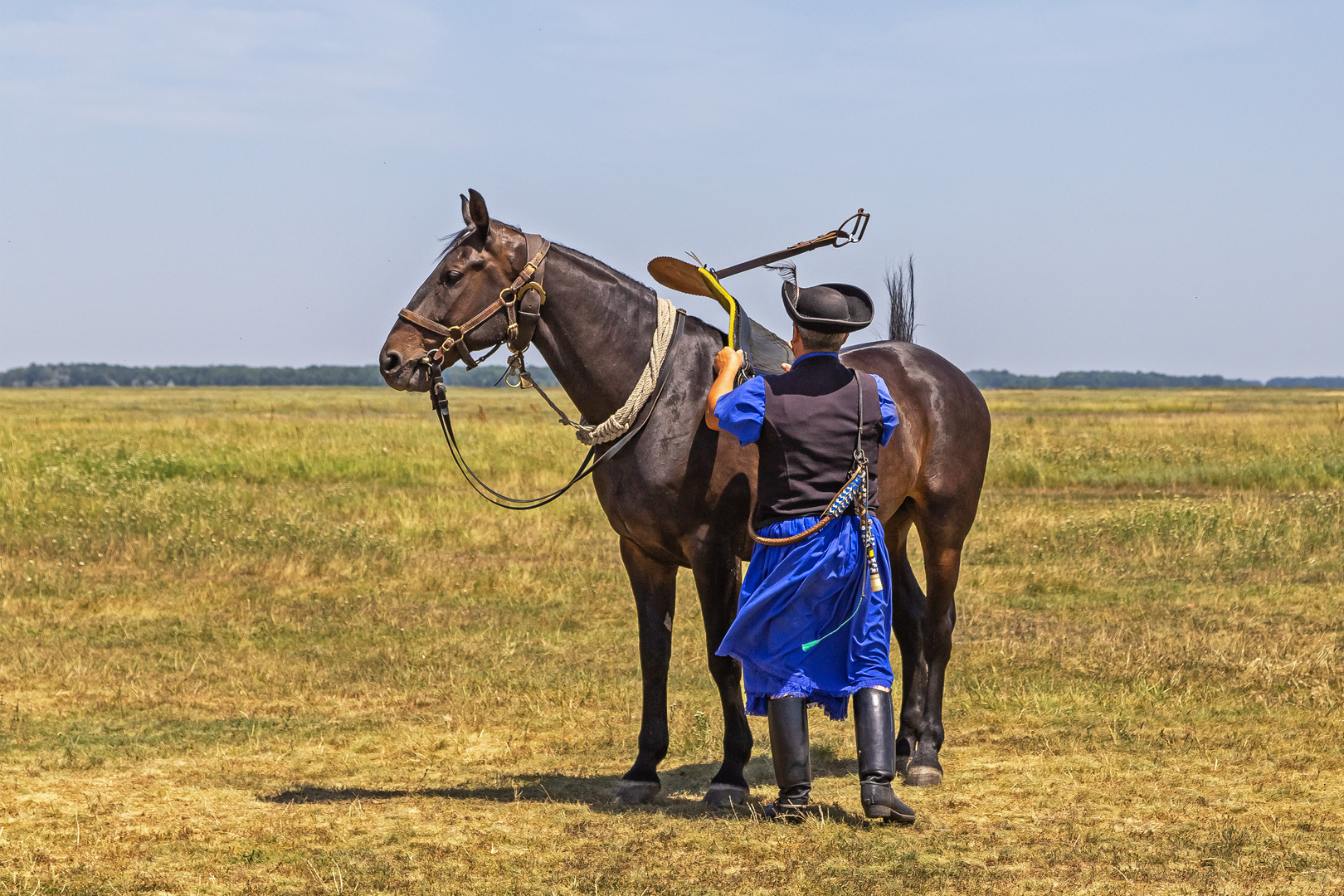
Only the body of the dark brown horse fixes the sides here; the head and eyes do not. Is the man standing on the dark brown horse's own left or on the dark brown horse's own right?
on the dark brown horse's own left

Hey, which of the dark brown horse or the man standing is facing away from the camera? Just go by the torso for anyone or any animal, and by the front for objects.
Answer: the man standing

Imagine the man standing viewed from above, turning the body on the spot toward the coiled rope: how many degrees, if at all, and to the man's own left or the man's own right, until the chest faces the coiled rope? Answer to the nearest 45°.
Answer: approximately 45° to the man's own left

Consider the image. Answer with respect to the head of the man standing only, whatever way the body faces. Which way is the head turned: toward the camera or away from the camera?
away from the camera

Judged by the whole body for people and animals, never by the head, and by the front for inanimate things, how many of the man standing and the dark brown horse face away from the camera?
1

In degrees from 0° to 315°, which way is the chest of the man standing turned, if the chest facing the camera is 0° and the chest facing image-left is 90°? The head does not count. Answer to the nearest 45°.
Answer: approximately 180°

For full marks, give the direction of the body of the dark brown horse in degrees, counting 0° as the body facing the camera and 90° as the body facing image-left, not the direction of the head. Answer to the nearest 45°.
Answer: approximately 45°
